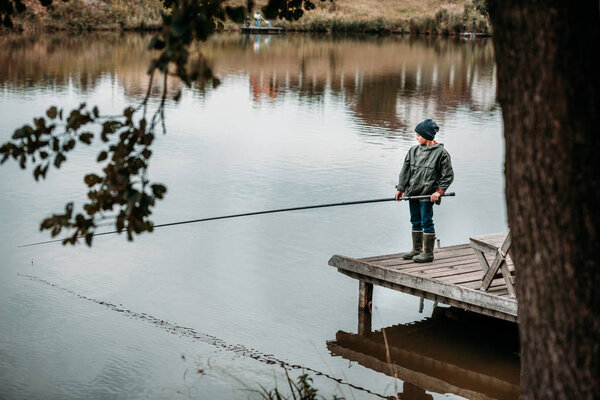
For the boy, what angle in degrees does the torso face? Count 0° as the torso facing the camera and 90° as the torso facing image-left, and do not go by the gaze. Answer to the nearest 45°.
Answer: approximately 45°

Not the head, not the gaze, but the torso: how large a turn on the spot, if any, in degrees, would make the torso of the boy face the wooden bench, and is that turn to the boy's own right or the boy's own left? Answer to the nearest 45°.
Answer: approximately 90° to the boy's own left

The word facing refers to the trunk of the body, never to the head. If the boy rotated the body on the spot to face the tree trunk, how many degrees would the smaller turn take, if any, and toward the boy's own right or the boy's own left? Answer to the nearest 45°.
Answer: approximately 45° to the boy's own left
